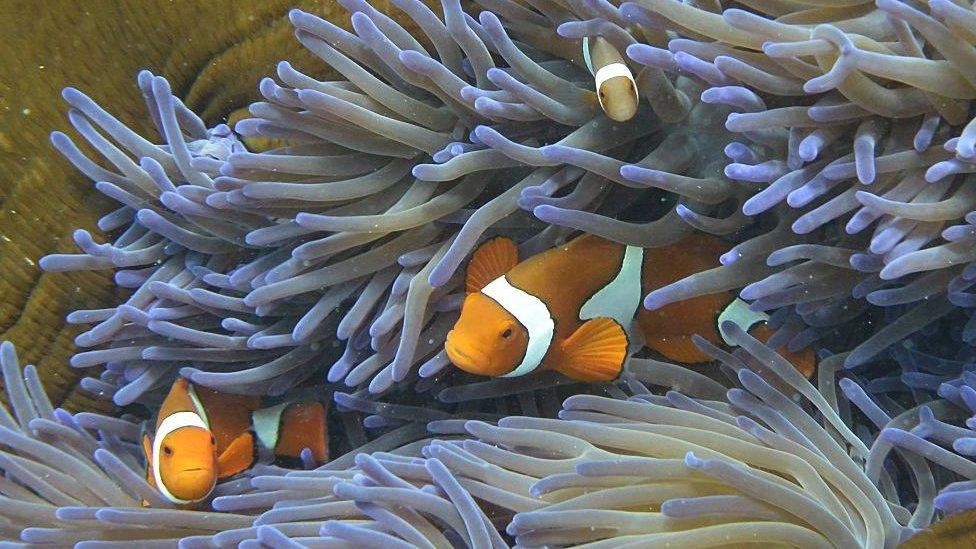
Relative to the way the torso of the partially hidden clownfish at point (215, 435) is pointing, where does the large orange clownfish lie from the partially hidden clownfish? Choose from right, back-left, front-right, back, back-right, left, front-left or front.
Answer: left

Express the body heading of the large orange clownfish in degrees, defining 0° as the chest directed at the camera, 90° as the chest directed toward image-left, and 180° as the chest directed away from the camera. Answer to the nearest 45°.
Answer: approximately 45°

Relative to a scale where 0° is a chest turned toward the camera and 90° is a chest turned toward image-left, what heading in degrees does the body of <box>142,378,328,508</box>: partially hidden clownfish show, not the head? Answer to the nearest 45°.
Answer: approximately 45°

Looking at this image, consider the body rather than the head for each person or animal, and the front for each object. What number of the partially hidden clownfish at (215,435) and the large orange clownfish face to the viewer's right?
0
